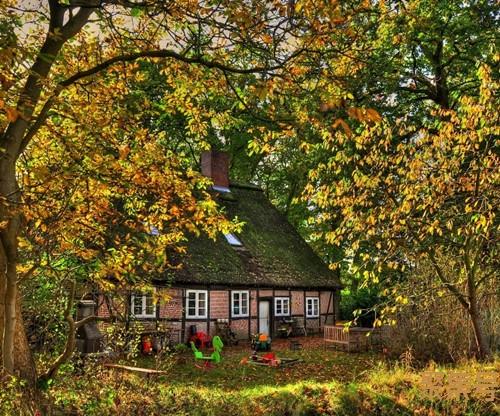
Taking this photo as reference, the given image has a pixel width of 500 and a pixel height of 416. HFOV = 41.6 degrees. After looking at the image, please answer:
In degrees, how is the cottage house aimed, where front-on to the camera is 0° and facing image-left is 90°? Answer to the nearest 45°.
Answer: approximately 0°

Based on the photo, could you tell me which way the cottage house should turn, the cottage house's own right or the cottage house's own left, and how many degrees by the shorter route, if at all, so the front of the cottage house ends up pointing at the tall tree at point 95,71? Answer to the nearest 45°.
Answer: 0° — it already faces it

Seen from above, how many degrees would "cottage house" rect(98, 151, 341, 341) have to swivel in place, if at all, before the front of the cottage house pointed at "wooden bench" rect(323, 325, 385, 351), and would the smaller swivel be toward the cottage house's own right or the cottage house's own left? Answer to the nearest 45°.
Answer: approximately 45° to the cottage house's own left

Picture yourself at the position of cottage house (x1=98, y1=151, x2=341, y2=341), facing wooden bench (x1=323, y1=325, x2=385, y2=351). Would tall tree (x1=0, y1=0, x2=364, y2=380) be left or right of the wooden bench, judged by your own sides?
right
